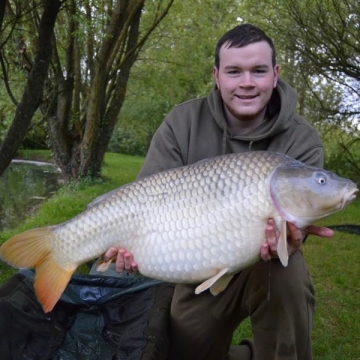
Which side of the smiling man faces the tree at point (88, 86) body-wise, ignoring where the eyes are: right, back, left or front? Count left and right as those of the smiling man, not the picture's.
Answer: back

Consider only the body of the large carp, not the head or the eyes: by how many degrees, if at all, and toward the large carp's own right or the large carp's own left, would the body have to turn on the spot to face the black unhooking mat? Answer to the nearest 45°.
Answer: approximately 135° to the large carp's own left

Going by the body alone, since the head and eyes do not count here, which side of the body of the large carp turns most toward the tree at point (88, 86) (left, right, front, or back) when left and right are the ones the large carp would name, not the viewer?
left

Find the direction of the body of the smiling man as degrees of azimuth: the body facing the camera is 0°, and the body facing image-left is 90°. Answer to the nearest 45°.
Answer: approximately 0°

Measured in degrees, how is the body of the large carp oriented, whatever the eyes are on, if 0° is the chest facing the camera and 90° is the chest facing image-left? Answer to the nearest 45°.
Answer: approximately 270°
